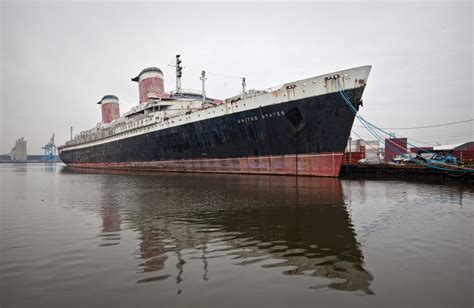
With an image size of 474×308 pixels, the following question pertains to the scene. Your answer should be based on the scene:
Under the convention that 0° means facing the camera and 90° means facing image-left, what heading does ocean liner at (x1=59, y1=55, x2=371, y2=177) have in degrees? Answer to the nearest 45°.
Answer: approximately 315°
